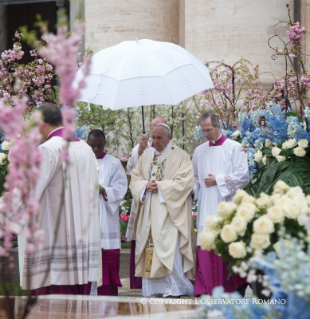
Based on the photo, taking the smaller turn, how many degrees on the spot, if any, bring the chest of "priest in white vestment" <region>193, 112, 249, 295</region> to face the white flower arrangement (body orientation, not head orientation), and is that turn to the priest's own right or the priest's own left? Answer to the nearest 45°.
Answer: approximately 45° to the priest's own left

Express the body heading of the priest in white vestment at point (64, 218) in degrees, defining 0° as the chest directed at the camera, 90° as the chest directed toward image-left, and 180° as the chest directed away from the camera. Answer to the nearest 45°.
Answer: approximately 135°

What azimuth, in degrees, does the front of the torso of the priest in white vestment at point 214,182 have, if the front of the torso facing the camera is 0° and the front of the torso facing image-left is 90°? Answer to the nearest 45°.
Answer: approximately 45°

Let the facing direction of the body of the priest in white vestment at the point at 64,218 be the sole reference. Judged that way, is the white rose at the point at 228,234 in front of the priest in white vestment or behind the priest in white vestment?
behind

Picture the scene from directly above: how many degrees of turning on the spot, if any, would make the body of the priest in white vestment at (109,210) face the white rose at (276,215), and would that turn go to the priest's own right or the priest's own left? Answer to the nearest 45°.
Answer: approximately 45° to the priest's own left

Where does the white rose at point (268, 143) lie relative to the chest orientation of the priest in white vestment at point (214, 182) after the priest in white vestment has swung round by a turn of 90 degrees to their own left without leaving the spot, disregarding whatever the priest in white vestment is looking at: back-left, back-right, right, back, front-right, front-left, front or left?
front-left

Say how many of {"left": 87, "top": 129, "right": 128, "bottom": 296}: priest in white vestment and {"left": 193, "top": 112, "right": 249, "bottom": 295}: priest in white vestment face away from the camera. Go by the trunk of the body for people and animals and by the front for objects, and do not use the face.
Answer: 0

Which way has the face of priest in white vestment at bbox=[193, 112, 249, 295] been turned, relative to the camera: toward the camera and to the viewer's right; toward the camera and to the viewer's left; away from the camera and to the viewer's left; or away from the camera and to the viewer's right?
toward the camera and to the viewer's left

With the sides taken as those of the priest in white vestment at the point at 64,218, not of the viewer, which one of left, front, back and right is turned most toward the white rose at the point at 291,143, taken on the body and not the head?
right
